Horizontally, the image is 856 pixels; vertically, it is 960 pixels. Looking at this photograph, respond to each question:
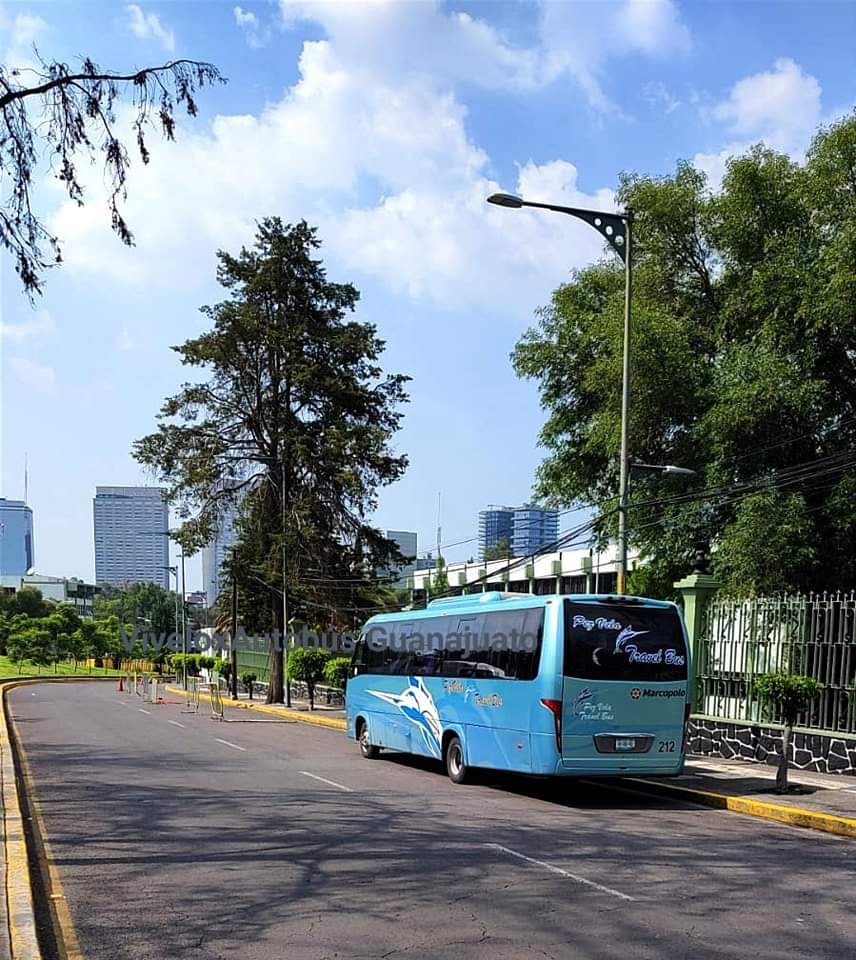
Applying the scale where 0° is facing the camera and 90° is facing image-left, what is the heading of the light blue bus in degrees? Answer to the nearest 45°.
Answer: approximately 135°

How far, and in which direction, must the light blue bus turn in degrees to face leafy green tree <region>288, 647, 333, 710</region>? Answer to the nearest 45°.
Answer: approximately 45° to its right

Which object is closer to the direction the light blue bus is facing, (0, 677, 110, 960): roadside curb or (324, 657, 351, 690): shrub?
the shrub

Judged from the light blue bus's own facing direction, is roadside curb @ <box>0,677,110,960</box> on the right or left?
on its left

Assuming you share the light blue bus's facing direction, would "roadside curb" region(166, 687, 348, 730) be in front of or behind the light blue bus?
in front
